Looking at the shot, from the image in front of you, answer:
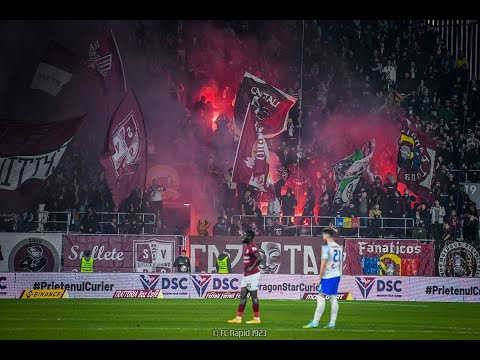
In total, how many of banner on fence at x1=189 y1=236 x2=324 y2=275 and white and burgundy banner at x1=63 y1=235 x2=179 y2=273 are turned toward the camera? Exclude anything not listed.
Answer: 2

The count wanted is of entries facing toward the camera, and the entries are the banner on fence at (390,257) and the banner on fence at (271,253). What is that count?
2

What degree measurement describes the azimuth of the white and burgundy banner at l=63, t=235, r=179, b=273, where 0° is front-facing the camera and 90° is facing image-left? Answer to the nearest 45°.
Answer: approximately 0°

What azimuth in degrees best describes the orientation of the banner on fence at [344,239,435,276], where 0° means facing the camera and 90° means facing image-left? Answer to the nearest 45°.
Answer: approximately 0°
